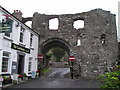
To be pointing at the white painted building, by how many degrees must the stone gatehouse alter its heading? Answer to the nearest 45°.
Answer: approximately 45° to its right

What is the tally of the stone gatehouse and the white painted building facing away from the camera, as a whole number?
0

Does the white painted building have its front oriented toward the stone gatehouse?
no

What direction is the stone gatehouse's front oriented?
toward the camera
